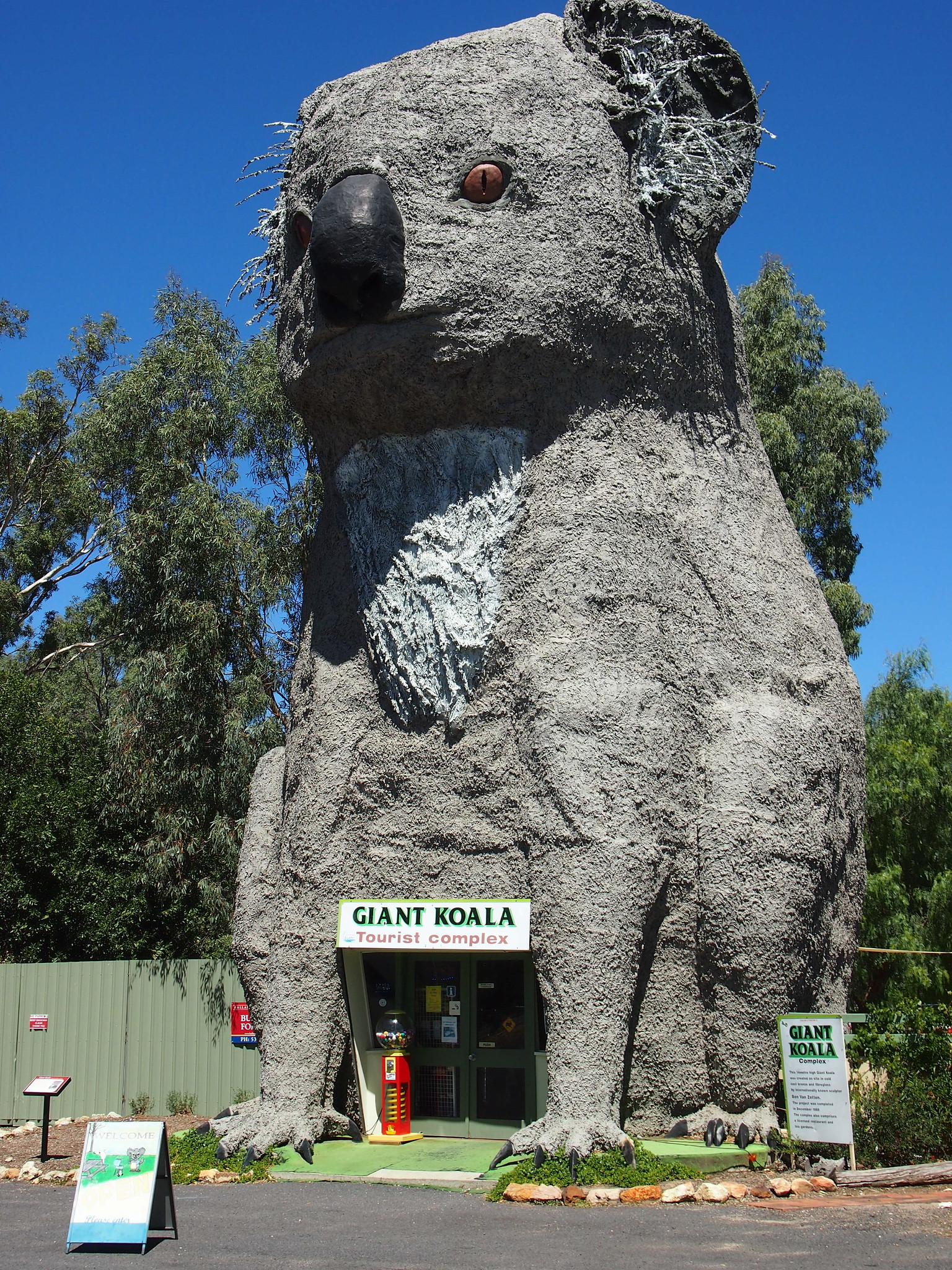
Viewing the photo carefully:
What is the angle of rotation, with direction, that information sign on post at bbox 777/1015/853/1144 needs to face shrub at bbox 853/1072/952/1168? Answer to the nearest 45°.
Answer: approximately 135° to its left

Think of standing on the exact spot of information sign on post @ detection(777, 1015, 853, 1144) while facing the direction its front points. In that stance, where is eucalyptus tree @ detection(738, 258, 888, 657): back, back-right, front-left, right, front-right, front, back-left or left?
back

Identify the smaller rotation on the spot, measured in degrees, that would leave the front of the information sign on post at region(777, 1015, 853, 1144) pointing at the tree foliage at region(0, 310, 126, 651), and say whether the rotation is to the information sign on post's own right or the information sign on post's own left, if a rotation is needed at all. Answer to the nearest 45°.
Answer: approximately 135° to the information sign on post's own right

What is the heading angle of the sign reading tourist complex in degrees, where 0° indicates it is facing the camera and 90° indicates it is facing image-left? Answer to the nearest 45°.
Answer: approximately 0°

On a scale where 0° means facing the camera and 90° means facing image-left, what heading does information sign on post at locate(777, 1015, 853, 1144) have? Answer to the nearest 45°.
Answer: approximately 0°

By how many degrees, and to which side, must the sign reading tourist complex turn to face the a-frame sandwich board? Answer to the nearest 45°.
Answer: approximately 45° to its right

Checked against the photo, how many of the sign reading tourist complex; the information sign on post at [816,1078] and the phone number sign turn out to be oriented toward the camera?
3

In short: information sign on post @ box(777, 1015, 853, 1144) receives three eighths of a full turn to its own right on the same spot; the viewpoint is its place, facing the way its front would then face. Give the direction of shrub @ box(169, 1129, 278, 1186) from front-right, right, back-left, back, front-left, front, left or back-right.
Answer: front-left

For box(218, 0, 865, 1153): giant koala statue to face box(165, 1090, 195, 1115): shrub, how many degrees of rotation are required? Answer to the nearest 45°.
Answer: approximately 90° to its right

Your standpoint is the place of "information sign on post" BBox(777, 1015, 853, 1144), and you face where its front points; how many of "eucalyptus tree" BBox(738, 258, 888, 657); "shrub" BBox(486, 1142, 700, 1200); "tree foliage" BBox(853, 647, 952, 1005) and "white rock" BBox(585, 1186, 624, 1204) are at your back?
2

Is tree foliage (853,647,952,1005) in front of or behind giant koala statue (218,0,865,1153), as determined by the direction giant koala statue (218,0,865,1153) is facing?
behind

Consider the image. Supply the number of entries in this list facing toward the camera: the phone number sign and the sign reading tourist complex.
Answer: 2
